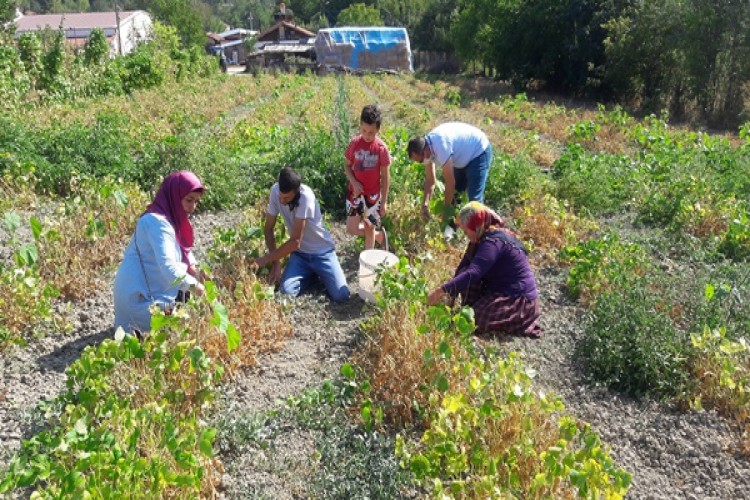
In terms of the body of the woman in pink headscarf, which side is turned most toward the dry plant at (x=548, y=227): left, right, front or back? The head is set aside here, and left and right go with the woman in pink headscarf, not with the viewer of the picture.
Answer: front

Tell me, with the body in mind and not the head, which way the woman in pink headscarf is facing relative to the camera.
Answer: to the viewer's right

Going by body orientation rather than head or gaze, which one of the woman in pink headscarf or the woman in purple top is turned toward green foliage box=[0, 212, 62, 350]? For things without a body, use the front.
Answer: the woman in purple top

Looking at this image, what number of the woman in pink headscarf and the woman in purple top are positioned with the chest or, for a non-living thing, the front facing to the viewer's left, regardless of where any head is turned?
1

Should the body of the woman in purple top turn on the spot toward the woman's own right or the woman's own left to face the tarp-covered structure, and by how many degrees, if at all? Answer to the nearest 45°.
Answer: approximately 90° to the woman's own right

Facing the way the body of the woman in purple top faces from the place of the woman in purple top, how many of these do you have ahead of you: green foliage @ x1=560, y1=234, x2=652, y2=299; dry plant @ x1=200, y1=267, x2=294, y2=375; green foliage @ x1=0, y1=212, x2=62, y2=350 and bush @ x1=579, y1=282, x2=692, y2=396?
2

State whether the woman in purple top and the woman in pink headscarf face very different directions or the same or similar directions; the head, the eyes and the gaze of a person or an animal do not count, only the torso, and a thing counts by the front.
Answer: very different directions

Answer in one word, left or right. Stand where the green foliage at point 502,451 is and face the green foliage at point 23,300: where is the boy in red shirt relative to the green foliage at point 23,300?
right

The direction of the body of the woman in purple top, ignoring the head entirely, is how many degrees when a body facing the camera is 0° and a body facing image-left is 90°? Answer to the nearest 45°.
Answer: approximately 90°

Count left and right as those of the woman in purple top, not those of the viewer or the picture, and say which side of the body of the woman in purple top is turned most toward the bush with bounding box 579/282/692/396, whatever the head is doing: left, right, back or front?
back

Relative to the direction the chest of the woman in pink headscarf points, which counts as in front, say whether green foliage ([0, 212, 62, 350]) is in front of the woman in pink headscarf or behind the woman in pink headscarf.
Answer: behind

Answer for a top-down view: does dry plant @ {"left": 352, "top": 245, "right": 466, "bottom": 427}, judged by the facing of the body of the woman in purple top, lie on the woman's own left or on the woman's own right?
on the woman's own left

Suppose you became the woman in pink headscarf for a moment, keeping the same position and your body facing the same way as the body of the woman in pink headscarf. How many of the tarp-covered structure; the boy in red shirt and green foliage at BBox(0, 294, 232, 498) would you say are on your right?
1
